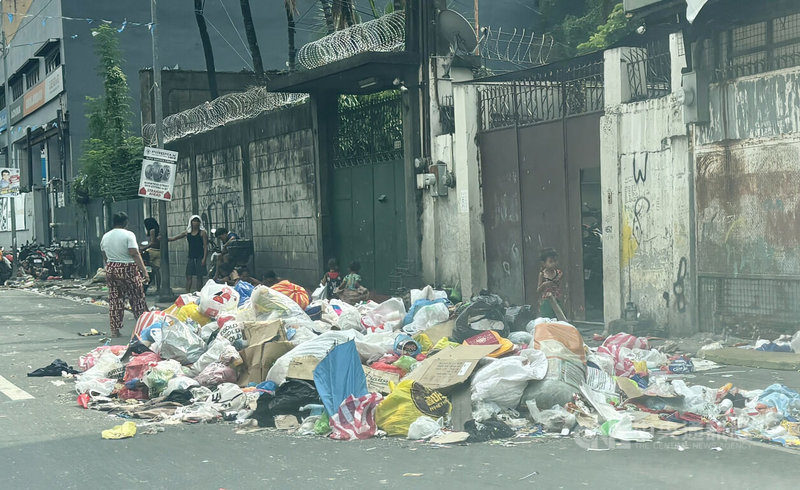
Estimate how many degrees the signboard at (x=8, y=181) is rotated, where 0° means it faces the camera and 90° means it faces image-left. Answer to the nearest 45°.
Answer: approximately 0°

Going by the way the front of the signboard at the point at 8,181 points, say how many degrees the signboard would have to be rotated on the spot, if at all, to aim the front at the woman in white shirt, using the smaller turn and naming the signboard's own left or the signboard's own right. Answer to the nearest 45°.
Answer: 0° — it already faces them

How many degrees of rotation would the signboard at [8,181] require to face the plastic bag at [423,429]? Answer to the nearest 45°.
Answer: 0° — it already faces it

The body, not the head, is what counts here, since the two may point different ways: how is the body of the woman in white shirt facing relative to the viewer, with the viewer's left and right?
facing away from the viewer and to the right of the viewer

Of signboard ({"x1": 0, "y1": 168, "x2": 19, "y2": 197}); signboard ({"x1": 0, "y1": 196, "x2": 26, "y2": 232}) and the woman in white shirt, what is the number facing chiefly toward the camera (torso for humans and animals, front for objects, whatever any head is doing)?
2

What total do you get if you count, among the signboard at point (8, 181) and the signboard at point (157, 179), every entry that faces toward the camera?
2

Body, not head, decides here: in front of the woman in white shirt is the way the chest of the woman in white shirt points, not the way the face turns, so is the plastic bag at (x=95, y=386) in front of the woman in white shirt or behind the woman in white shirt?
behind

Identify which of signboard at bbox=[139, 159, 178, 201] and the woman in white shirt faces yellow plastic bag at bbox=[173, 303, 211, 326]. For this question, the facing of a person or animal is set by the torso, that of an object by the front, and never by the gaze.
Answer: the signboard

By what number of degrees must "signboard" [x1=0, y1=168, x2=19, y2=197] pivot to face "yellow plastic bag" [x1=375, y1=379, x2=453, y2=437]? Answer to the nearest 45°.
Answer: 0° — it already faces it

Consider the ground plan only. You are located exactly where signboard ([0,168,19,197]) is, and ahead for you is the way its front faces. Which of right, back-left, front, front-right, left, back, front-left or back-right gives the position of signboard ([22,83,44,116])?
back

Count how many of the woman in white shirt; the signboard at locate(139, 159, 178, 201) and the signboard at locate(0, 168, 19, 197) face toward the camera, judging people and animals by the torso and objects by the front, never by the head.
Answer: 2

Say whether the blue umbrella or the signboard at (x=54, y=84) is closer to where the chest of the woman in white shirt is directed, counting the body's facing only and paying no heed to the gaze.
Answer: the signboard
